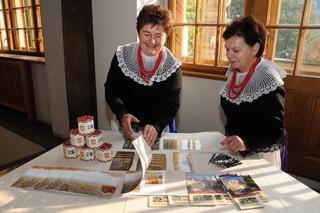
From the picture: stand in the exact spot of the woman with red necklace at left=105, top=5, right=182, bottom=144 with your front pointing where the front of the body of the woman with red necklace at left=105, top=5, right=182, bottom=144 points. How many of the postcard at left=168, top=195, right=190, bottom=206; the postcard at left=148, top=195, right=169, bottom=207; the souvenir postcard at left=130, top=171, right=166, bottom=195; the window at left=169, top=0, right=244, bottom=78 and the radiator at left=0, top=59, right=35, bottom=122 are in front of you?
3

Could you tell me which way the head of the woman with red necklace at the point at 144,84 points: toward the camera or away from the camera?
toward the camera

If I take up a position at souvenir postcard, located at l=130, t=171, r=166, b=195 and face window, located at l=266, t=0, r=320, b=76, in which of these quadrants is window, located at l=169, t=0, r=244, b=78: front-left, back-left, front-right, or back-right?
front-left

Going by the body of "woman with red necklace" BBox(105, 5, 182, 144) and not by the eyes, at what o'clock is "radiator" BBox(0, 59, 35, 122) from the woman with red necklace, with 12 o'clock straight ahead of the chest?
The radiator is roughly at 5 o'clock from the woman with red necklace.

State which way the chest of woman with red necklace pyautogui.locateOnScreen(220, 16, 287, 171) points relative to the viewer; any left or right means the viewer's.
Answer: facing the viewer and to the left of the viewer

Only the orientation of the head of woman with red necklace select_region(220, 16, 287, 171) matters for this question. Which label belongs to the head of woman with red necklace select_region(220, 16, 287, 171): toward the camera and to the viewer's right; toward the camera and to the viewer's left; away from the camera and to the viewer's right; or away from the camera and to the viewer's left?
toward the camera and to the viewer's left

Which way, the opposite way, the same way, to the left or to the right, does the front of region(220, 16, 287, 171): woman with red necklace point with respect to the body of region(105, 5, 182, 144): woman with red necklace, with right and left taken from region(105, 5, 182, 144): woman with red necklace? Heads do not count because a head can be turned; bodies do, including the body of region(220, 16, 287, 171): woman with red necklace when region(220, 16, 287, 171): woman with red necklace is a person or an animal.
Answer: to the right

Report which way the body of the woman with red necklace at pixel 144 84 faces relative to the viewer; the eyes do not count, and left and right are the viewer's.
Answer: facing the viewer

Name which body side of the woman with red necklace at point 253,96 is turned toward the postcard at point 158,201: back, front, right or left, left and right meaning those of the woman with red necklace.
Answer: front

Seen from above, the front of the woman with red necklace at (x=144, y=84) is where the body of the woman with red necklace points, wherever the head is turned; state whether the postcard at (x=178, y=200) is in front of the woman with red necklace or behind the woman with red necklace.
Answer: in front

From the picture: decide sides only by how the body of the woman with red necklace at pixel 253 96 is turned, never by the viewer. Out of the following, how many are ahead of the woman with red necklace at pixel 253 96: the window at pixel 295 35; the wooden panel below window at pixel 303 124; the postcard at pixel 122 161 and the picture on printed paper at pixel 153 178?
2

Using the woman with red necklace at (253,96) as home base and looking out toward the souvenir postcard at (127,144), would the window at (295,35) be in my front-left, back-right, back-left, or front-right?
back-right

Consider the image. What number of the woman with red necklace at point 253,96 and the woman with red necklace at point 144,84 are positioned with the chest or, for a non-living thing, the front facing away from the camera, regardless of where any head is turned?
0

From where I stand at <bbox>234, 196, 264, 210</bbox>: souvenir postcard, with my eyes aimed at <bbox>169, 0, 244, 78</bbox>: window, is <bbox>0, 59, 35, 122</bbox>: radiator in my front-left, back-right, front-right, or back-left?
front-left

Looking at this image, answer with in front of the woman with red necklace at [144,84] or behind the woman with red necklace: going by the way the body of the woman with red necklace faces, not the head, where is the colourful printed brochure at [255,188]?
in front
